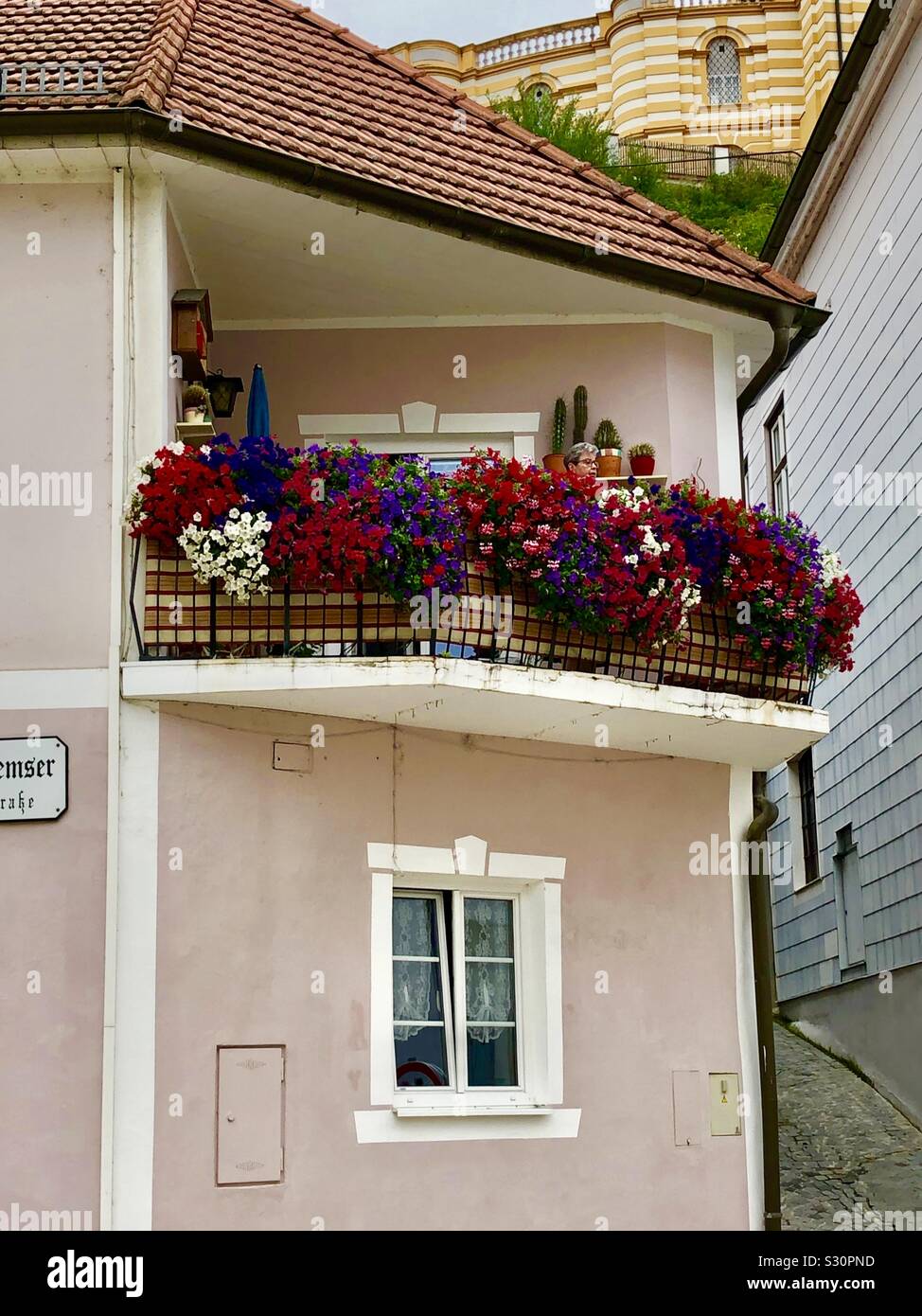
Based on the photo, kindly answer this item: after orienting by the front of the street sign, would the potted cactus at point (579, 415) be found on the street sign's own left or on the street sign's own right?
on the street sign's own left

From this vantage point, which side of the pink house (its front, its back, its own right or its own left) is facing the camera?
front

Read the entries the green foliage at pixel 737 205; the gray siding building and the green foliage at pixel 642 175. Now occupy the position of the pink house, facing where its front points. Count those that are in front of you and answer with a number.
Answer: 0

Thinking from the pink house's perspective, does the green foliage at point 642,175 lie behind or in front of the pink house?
behind

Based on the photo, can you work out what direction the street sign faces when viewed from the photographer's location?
facing the viewer

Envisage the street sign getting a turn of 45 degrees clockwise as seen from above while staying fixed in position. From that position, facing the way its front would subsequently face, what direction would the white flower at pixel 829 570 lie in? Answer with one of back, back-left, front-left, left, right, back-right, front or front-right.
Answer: back-left

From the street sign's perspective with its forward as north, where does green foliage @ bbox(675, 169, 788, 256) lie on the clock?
The green foliage is roughly at 7 o'clock from the street sign.

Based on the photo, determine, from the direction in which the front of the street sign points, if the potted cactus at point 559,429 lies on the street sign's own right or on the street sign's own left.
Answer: on the street sign's own left
